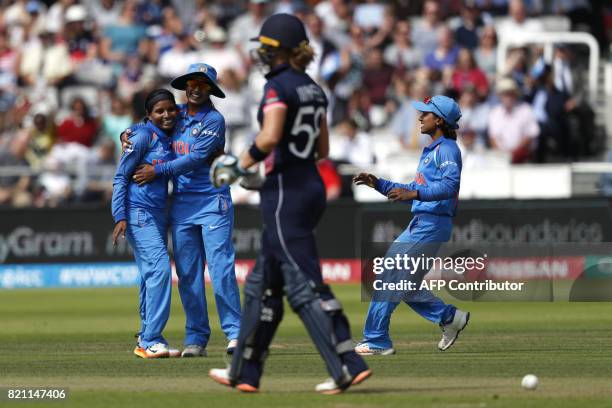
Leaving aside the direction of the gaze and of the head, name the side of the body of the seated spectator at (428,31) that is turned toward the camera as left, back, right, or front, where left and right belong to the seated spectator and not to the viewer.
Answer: front

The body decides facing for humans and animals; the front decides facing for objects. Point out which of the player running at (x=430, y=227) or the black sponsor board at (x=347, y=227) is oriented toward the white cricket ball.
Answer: the black sponsor board

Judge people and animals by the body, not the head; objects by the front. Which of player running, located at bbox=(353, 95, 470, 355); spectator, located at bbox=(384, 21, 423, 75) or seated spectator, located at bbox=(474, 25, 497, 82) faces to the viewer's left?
the player running

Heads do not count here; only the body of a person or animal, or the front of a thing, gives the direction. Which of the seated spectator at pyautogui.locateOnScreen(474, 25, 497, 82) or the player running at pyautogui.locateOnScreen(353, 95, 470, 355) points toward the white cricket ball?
the seated spectator

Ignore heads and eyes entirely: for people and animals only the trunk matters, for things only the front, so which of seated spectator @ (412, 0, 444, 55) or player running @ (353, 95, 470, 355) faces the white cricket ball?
the seated spectator

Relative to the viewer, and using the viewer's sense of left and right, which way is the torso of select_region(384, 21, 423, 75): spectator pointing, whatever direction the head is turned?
facing the viewer

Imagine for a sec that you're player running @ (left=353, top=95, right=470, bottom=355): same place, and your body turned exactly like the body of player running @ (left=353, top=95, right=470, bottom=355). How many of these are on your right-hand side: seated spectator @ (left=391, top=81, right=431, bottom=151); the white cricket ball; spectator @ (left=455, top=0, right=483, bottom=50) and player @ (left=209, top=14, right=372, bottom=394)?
2

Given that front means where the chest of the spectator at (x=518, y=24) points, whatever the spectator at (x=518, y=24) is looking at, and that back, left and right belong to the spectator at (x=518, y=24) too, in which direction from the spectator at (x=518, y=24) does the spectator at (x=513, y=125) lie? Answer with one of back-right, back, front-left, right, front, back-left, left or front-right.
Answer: front

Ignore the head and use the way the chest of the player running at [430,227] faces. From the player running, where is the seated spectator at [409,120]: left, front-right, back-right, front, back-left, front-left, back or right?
right

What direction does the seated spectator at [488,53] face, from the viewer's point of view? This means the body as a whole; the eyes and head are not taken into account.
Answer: toward the camera

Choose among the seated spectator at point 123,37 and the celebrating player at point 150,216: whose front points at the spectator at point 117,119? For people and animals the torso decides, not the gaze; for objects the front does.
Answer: the seated spectator

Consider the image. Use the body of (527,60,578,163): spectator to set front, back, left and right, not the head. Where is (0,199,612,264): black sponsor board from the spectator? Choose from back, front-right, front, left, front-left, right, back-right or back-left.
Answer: front

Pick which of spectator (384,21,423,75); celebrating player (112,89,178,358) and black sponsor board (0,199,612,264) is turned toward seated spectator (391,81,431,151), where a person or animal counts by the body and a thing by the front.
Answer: the spectator

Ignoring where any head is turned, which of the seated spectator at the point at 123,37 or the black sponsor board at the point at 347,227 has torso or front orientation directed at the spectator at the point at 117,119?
the seated spectator

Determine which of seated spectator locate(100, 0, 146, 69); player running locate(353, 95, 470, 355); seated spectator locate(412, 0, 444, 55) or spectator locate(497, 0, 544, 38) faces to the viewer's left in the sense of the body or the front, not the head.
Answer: the player running

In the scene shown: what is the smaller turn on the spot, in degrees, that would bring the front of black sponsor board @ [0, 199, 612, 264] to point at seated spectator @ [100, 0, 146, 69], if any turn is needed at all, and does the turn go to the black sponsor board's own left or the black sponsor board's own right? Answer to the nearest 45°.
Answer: approximately 135° to the black sponsor board's own right

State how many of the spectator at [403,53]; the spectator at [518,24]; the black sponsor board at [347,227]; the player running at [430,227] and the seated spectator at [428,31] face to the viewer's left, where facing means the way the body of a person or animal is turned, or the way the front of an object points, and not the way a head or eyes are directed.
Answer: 1
